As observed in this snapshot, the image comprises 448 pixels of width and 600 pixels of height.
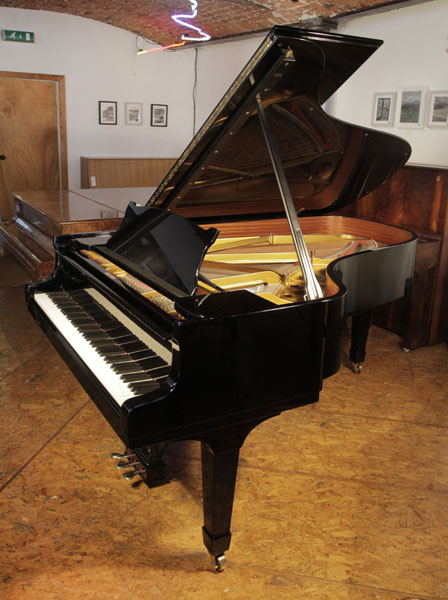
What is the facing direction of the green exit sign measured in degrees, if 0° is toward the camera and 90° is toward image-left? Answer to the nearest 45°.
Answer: approximately 0°

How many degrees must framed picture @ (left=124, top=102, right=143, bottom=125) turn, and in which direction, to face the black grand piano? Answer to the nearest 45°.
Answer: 0° — it already faces it

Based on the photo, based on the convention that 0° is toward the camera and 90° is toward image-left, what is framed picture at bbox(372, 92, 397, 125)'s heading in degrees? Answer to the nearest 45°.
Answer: approximately 45°

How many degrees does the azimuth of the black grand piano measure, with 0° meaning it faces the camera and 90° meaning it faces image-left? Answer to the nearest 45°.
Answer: approximately 45°

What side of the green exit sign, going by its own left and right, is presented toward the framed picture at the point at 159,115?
left

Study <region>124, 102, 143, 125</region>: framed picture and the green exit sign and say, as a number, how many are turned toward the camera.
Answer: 2

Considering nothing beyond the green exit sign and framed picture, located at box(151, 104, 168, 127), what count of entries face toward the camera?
2

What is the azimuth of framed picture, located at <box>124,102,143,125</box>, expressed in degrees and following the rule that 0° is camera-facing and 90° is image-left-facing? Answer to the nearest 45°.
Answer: approximately 0°

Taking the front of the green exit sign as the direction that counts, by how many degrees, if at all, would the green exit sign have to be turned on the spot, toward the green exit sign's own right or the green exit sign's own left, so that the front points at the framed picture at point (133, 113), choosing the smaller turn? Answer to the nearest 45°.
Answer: approximately 90° to the green exit sign's own left

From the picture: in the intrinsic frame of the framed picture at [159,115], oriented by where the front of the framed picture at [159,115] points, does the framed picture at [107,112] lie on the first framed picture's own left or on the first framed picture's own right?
on the first framed picture's own right
